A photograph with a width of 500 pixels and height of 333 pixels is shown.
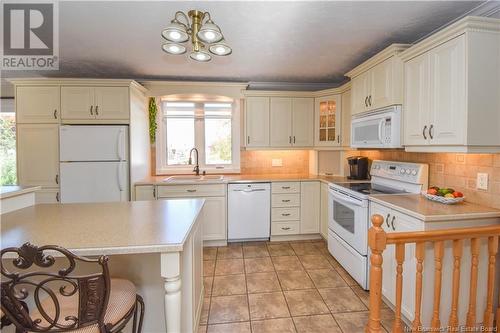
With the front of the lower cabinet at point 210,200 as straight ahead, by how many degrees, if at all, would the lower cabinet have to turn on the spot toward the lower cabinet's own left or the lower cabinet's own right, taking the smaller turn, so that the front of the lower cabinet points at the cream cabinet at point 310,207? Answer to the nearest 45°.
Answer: approximately 90° to the lower cabinet's own left

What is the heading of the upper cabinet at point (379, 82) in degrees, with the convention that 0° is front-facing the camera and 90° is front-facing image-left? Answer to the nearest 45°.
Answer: approximately 45°

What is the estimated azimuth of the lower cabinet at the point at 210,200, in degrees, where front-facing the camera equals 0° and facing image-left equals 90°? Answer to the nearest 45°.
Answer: approximately 0°

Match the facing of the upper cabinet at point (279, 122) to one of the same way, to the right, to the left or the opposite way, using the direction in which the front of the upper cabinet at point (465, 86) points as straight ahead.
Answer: to the left

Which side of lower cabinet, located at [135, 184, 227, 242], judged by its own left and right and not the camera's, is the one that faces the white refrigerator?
right
